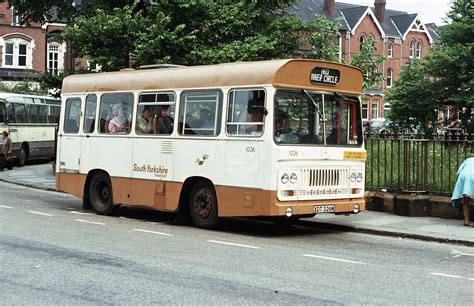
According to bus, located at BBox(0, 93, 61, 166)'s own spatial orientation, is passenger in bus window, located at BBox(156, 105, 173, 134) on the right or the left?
on its left

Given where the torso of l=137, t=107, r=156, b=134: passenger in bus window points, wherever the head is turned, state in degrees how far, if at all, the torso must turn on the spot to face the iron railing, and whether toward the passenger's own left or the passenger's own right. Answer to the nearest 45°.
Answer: approximately 45° to the passenger's own left

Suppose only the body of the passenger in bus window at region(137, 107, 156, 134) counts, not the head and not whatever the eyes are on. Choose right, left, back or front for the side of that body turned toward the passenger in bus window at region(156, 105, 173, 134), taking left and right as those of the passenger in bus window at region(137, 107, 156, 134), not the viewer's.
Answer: front

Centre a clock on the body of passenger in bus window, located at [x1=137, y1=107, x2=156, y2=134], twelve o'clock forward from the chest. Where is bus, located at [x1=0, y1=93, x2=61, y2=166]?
The bus is roughly at 7 o'clock from the passenger in bus window.

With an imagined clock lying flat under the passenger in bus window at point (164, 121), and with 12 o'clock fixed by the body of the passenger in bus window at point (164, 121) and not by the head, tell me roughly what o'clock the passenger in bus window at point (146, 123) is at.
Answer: the passenger in bus window at point (146, 123) is roughly at 6 o'clock from the passenger in bus window at point (164, 121).

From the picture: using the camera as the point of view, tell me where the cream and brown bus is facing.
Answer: facing the viewer and to the right of the viewer

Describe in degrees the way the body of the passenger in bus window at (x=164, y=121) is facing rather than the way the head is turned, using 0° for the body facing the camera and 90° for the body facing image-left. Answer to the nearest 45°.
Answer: approximately 315°

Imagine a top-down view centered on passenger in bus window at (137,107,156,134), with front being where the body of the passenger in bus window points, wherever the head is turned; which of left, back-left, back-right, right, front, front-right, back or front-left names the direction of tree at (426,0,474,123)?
left
